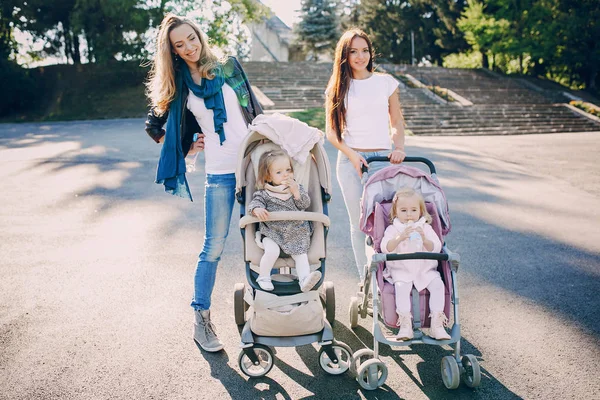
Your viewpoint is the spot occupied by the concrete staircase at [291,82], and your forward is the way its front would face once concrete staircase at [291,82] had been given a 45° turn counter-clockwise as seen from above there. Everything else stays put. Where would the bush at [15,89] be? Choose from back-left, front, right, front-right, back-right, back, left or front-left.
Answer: back-right

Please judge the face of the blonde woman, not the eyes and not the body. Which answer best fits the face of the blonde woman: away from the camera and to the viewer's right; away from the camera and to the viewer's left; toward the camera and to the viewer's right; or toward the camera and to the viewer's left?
toward the camera and to the viewer's right

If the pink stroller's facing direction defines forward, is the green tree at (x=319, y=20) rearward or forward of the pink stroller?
rearward

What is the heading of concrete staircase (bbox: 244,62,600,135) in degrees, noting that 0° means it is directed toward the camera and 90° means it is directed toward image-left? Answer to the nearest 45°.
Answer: approximately 0°

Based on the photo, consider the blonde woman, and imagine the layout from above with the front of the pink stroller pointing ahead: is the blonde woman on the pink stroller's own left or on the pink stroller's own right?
on the pink stroller's own right

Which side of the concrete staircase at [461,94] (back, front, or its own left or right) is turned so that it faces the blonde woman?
front

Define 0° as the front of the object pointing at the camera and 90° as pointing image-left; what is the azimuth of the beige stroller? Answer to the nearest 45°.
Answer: approximately 0°

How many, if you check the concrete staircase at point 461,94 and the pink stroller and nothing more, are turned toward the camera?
2
